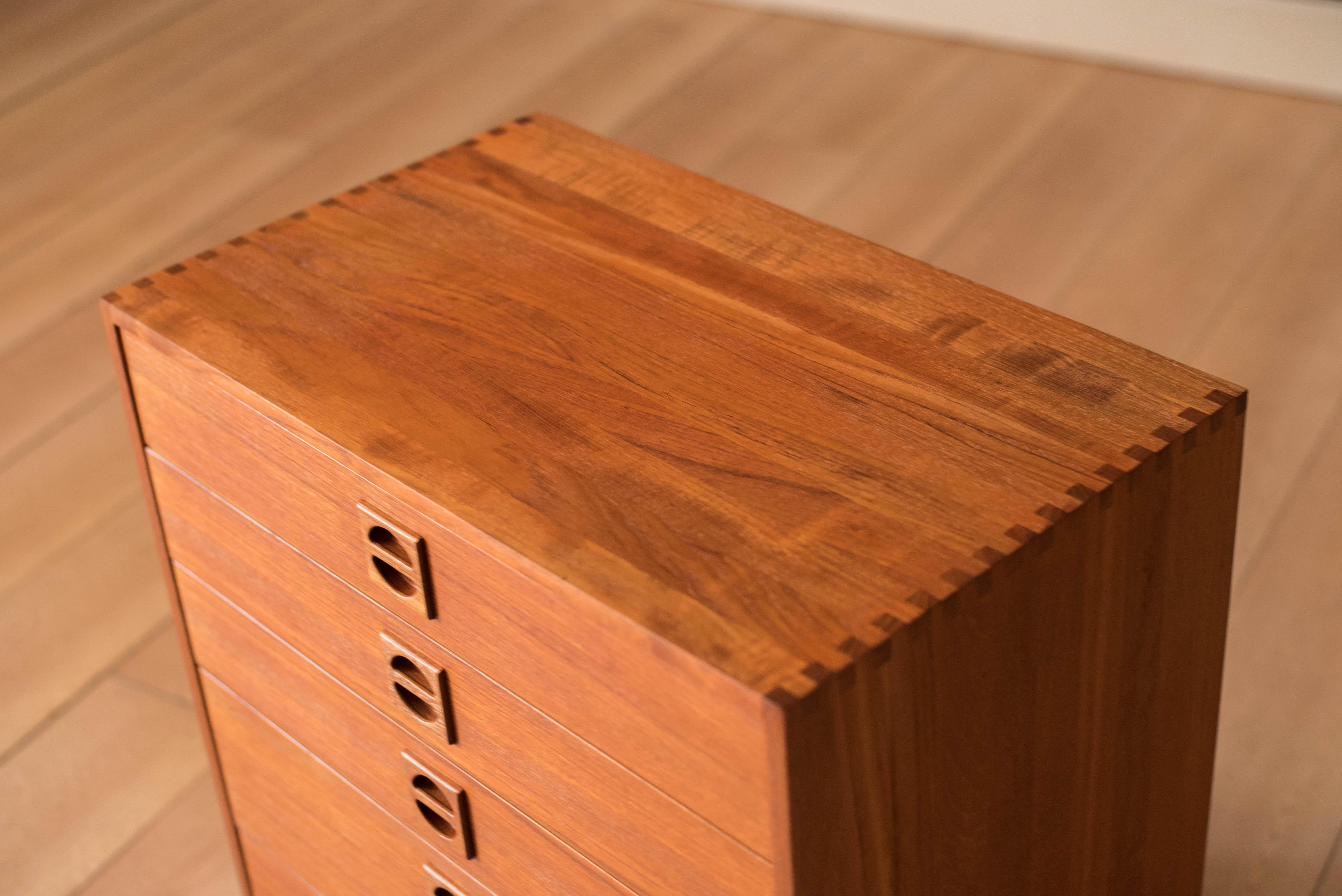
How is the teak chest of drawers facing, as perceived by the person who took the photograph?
facing the viewer and to the left of the viewer
